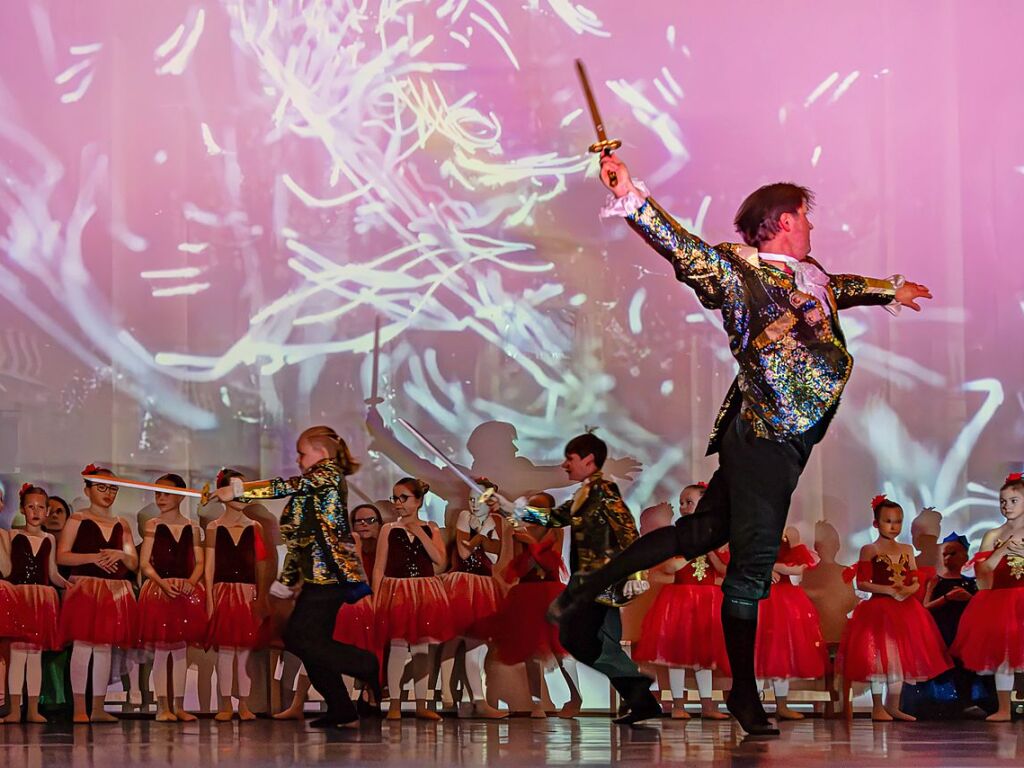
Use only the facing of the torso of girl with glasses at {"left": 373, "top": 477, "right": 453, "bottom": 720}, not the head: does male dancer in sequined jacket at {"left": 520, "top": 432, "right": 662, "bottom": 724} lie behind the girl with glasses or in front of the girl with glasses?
in front

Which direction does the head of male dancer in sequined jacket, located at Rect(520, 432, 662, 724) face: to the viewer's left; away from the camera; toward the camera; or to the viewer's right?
to the viewer's left

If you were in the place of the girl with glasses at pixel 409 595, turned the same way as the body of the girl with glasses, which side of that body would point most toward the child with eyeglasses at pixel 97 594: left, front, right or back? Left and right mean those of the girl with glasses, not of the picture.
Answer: right

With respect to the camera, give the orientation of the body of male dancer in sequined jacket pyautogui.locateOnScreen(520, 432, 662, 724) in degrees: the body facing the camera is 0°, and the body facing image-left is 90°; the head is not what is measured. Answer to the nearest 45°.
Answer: approximately 90°

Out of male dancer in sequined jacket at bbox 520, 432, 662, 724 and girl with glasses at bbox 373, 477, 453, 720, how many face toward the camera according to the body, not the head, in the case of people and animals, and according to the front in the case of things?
1
